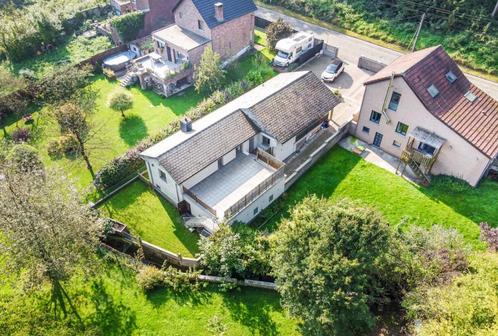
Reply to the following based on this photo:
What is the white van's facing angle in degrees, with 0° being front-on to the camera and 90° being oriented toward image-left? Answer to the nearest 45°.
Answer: approximately 45°

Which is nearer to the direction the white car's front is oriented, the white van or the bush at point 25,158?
the bush

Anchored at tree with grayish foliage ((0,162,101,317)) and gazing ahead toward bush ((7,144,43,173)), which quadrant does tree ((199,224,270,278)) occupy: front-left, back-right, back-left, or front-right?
back-right

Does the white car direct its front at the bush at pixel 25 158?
yes

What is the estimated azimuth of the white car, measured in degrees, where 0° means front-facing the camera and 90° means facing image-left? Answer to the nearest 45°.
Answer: approximately 45°

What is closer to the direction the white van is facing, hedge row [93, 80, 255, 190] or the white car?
the hedge row
